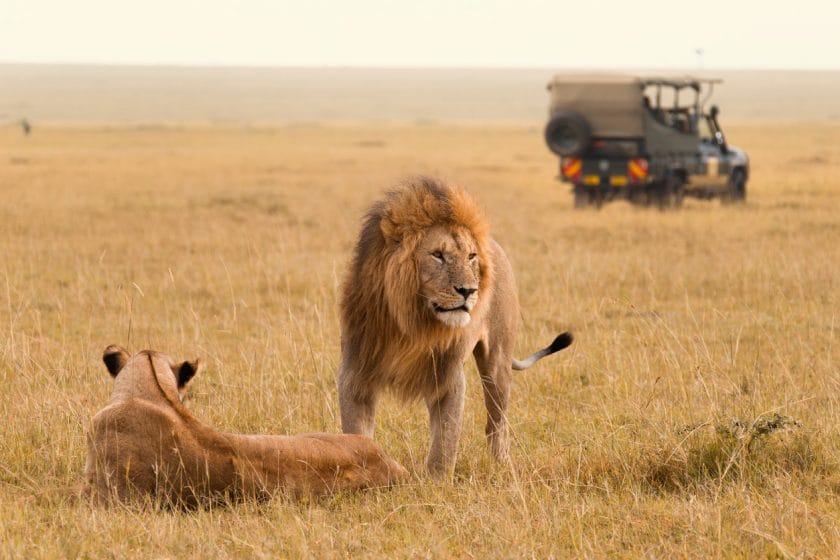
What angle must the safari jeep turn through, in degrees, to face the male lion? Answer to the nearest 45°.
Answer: approximately 135° to its right

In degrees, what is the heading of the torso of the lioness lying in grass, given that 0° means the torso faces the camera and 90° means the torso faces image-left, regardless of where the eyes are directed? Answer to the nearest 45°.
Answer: approximately 135°

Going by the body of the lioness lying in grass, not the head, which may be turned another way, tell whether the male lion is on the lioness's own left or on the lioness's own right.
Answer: on the lioness's own right

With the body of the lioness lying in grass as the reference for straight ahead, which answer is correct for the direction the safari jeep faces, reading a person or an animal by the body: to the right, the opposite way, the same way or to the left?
to the right

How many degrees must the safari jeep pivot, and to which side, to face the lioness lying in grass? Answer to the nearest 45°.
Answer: approximately 135° to its right

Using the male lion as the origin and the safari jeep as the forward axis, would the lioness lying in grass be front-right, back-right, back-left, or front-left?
back-left

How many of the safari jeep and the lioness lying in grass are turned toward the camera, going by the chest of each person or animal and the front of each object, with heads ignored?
0

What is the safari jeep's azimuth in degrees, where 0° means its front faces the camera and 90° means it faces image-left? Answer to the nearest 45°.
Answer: approximately 225°

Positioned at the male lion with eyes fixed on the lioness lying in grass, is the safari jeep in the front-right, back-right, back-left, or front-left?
back-right
